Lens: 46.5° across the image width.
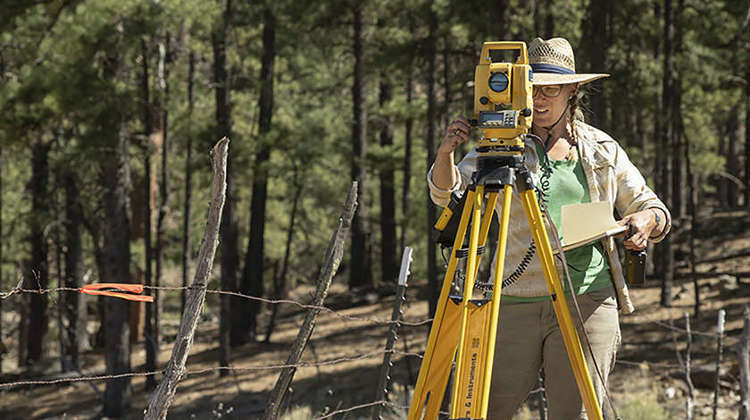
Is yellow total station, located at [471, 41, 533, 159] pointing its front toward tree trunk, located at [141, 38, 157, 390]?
no

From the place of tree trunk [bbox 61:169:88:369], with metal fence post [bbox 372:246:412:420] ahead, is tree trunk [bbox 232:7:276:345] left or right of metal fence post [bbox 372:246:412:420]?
left

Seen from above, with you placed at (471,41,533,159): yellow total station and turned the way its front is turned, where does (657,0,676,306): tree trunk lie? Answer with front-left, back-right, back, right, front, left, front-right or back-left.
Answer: back

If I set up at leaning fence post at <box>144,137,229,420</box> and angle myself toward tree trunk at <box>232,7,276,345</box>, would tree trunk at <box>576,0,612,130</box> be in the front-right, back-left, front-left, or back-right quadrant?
front-right

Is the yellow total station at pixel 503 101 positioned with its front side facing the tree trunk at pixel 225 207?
no

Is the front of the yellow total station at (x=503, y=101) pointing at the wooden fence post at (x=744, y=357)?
no

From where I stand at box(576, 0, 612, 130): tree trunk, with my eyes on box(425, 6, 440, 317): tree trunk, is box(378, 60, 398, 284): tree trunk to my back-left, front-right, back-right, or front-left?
front-right

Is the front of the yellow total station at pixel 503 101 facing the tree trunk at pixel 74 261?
no
